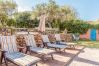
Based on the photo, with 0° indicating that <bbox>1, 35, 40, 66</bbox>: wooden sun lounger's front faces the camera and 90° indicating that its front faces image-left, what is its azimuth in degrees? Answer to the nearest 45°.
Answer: approximately 315°
